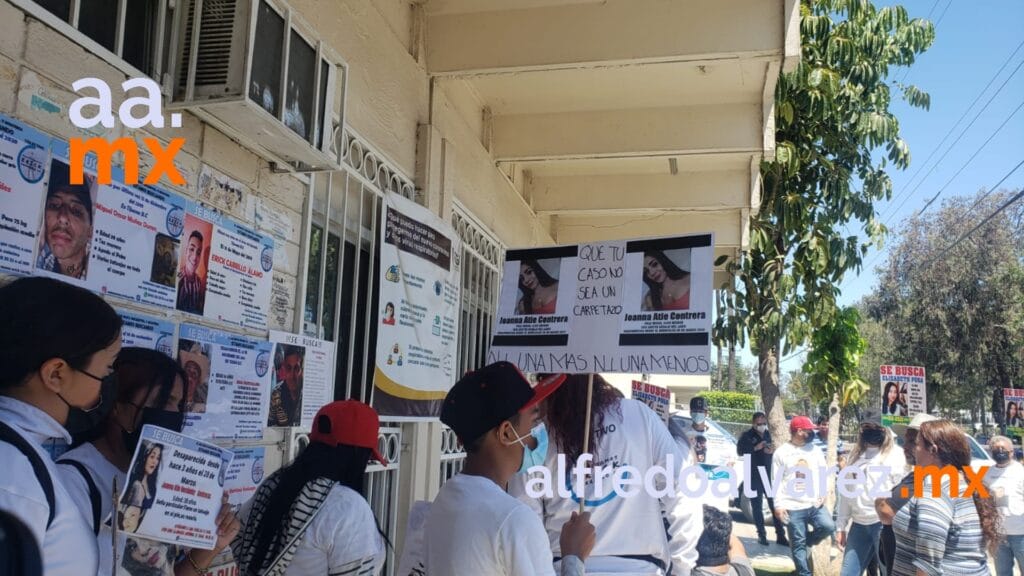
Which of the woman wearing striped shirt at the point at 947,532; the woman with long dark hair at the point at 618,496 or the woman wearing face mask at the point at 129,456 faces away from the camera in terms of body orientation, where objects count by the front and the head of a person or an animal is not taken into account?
the woman with long dark hair

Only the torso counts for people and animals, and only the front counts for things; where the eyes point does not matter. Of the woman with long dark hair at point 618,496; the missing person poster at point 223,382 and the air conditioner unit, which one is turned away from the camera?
the woman with long dark hair

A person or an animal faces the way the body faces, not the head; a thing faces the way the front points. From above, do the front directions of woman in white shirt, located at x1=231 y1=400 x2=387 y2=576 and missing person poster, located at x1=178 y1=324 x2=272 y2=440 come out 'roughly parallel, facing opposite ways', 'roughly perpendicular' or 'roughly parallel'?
roughly perpendicular

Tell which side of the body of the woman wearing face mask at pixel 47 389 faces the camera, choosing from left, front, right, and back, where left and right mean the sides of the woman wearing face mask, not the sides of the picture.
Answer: right

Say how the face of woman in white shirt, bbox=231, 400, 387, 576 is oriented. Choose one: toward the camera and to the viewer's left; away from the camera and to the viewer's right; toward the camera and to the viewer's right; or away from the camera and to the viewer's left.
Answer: away from the camera and to the viewer's right

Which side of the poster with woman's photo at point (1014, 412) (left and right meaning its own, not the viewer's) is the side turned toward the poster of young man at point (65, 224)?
front

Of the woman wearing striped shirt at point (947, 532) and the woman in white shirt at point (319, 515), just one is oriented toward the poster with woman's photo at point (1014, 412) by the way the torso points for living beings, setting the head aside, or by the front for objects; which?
the woman in white shirt

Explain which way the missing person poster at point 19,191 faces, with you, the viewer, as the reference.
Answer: facing the viewer and to the right of the viewer

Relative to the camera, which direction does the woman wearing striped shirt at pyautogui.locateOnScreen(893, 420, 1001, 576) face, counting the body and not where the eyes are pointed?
to the viewer's left

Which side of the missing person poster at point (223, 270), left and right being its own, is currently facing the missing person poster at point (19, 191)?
right

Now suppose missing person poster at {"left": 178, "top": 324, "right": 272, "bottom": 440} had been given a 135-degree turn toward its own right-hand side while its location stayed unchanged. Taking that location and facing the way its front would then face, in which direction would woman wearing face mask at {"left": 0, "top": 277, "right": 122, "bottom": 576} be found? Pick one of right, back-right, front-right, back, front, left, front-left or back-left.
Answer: left

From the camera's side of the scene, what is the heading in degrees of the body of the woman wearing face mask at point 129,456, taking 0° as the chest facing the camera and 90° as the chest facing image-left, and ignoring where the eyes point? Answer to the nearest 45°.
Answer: approximately 315°

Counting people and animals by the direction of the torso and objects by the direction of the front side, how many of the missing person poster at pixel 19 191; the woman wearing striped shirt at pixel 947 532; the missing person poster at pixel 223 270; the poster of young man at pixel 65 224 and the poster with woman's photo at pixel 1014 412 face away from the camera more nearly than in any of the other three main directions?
0

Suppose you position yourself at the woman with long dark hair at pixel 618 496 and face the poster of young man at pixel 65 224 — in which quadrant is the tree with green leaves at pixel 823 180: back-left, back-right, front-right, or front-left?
back-right

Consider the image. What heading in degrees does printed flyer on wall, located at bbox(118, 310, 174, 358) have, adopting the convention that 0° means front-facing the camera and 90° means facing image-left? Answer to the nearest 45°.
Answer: approximately 315°

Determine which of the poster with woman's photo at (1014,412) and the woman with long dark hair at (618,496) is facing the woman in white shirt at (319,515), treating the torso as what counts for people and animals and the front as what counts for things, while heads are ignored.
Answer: the poster with woman's photo

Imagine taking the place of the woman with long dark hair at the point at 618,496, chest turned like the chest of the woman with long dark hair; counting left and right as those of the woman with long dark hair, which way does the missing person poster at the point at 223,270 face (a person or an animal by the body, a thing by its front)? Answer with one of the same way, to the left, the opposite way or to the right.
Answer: to the right

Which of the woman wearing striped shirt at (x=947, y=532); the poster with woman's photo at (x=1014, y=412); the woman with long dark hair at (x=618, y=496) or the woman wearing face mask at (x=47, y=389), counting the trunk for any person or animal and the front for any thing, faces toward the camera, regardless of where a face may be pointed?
the poster with woman's photo

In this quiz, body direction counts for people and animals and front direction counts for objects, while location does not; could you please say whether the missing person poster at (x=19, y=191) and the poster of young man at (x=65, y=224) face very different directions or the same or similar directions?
same or similar directions

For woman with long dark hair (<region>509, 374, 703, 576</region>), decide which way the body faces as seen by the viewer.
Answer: away from the camera
